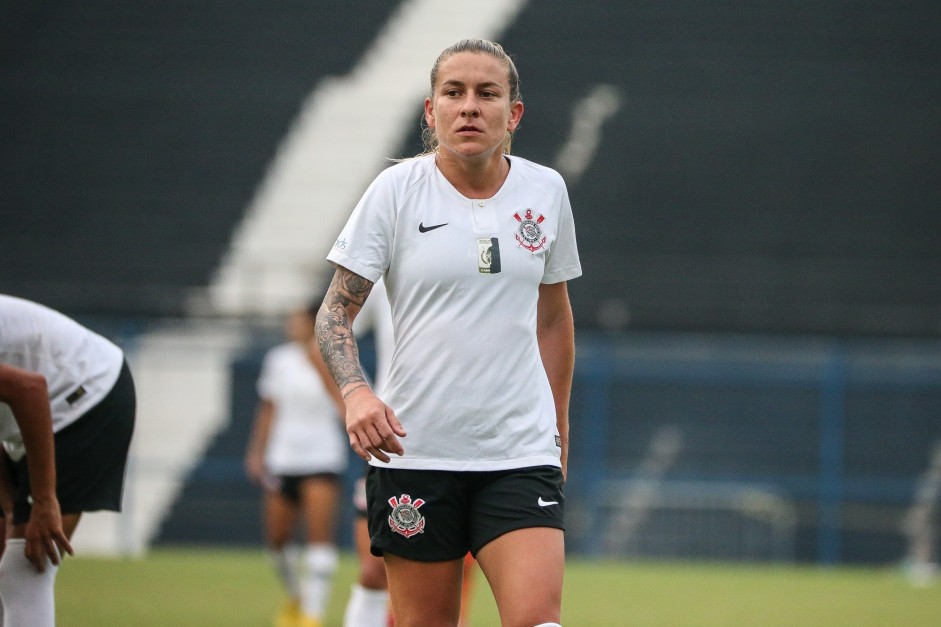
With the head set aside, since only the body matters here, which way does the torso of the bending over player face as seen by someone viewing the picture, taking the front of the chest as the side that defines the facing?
to the viewer's left

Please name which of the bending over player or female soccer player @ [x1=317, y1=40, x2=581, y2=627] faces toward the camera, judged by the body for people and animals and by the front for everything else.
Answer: the female soccer player

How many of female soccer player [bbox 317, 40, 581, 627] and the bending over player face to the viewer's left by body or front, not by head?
1

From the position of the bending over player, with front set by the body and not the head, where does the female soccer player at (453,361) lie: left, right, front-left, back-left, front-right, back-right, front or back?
back-left

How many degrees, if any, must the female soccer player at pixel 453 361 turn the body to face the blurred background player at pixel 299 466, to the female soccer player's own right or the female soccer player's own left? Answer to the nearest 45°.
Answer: approximately 180°

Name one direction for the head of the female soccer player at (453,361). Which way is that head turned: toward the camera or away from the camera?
toward the camera

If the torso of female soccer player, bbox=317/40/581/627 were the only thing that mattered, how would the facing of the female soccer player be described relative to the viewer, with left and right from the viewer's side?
facing the viewer

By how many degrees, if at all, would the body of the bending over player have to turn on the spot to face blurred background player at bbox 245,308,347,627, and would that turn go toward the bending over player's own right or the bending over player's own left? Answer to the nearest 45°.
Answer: approximately 90° to the bending over player's own right

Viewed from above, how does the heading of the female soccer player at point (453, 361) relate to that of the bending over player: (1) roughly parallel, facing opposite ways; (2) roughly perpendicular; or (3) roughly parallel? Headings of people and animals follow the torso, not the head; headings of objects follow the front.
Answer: roughly perpendicular

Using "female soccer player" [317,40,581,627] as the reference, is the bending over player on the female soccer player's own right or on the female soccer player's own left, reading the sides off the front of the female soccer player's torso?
on the female soccer player's own right
